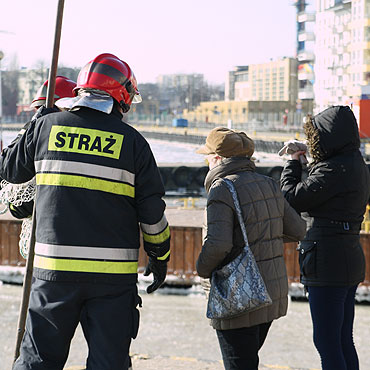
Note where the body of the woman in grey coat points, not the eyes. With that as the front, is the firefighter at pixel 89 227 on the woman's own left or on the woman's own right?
on the woman's own left

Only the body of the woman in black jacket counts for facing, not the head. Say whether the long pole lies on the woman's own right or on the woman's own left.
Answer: on the woman's own left

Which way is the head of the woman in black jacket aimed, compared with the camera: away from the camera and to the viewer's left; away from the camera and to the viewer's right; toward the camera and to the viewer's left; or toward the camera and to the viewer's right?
away from the camera and to the viewer's left

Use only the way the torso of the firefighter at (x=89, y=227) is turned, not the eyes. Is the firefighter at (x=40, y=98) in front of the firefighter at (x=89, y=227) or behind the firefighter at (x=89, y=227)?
in front

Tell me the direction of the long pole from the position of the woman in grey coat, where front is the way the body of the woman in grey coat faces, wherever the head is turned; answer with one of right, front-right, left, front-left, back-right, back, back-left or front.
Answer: front-left

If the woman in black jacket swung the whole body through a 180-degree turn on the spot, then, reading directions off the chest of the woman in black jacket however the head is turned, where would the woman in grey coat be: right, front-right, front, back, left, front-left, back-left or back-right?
right

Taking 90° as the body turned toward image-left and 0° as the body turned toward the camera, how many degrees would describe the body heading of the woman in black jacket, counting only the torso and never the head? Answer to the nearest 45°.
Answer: approximately 135°

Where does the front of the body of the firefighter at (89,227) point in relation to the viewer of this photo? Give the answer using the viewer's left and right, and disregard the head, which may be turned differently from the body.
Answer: facing away from the viewer

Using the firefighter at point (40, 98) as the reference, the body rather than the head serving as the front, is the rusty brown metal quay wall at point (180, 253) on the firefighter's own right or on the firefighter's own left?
on the firefighter's own right
